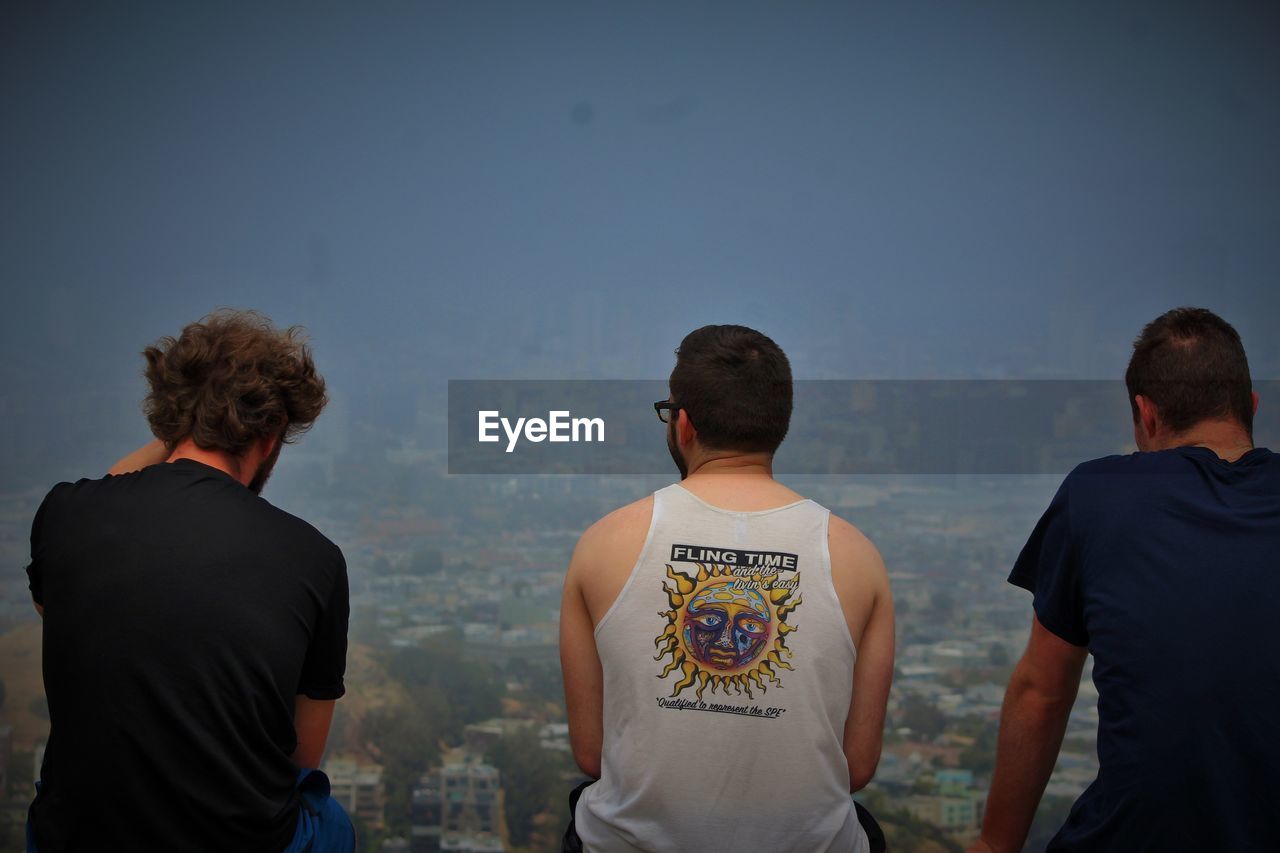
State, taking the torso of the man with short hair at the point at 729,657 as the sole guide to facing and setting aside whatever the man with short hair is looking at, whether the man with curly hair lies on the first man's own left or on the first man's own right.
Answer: on the first man's own left

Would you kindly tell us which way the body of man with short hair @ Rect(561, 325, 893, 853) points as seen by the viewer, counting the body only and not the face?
away from the camera

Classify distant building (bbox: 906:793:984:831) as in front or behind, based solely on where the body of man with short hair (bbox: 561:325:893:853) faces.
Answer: in front

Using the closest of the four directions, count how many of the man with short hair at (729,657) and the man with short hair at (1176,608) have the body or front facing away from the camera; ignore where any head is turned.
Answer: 2

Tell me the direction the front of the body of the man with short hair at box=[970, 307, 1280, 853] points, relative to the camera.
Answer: away from the camera

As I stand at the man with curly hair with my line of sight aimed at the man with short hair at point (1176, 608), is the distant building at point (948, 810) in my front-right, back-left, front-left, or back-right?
front-left

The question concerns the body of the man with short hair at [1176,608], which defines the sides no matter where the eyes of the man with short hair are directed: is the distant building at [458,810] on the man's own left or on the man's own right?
on the man's own left

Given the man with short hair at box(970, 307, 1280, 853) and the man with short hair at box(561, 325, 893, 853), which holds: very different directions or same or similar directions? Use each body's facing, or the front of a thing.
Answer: same or similar directions

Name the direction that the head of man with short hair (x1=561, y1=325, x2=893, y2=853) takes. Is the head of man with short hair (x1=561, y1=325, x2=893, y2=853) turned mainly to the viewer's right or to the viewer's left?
to the viewer's left

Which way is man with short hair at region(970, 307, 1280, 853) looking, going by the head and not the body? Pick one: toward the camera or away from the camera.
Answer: away from the camera

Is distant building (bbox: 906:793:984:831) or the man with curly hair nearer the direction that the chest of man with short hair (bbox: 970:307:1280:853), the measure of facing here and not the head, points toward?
the distant building

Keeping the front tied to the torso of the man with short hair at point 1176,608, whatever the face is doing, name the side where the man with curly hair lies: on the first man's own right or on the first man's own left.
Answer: on the first man's own left

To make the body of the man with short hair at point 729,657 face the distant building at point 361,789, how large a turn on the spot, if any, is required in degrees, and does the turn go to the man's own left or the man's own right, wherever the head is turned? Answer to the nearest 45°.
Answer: approximately 45° to the man's own left

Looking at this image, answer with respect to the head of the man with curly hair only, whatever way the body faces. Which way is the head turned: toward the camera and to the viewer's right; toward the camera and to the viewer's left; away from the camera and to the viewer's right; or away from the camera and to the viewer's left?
away from the camera and to the viewer's right
